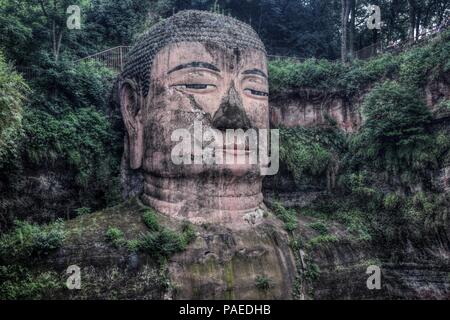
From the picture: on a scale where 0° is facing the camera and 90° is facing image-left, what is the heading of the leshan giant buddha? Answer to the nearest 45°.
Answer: approximately 315°

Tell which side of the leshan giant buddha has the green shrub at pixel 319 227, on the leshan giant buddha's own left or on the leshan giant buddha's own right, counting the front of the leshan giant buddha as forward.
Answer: on the leshan giant buddha's own left

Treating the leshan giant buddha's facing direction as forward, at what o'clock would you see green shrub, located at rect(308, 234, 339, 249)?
The green shrub is roughly at 10 o'clock from the leshan giant buddha.

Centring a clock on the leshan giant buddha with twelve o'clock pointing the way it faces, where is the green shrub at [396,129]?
The green shrub is roughly at 10 o'clock from the leshan giant buddha.
